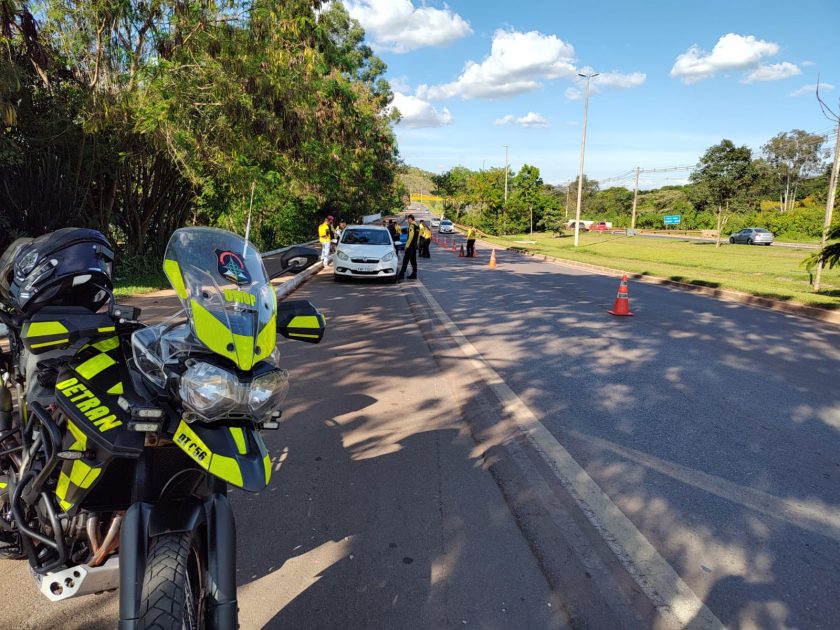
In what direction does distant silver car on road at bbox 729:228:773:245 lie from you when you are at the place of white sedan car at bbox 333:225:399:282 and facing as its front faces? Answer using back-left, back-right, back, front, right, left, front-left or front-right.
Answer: back-left

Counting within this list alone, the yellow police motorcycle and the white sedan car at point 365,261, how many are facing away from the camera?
0

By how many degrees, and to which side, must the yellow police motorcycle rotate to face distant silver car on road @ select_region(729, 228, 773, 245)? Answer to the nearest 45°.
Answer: approximately 90° to its left

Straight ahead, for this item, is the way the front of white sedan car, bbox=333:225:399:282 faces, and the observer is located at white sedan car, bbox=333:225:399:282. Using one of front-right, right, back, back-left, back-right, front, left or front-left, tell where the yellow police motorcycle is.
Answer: front

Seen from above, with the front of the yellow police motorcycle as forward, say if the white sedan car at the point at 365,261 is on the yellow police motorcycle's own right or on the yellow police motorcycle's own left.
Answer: on the yellow police motorcycle's own left

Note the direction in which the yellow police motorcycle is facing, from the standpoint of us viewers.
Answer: facing the viewer and to the right of the viewer

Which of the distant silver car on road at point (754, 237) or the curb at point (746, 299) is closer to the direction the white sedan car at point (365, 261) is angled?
the curb

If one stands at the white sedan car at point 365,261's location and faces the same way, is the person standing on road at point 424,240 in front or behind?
behind

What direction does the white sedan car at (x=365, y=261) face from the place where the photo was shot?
facing the viewer

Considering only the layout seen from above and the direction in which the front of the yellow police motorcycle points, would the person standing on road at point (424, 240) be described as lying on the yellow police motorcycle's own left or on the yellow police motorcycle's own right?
on the yellow police motorcycle's own left
